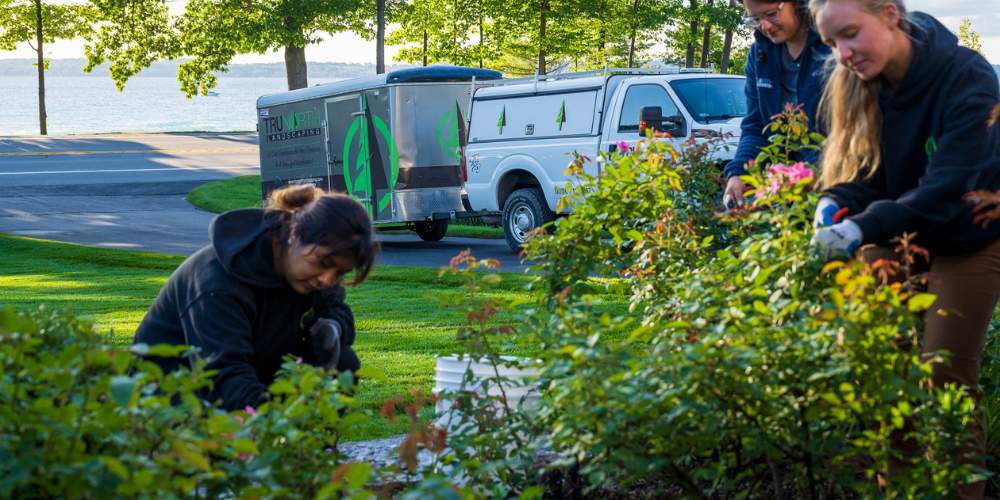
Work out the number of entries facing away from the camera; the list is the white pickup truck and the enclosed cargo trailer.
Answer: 0

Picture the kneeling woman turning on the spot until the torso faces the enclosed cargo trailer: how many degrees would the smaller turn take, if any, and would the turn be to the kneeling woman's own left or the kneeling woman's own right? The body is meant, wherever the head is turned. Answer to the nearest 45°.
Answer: approximately 135° to the kneeling woman's own left

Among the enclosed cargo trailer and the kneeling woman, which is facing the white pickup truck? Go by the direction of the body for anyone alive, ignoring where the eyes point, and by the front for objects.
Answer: the enclosed cargo trailer

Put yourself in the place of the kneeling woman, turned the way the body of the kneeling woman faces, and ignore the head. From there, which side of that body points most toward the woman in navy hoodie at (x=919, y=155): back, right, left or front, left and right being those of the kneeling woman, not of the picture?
front

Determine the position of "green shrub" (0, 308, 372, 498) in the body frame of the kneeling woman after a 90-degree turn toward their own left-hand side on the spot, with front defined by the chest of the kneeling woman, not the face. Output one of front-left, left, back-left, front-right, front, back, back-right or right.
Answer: back-right

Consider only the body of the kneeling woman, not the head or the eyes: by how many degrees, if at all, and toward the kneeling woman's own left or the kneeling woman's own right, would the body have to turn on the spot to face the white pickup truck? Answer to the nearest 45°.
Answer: approximately 135° to the kneeling woman's own left

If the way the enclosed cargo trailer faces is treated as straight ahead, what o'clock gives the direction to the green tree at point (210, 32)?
The green tree is roughly at 7 o'clock from the enclosed cargo trailer.

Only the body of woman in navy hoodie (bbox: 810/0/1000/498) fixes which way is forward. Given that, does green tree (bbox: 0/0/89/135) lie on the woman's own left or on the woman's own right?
on the woman's own right

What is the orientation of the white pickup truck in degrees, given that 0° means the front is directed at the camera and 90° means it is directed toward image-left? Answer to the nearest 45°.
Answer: approximately 315°

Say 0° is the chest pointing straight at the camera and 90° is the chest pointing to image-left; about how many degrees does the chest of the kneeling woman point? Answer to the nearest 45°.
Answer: approximately 315°

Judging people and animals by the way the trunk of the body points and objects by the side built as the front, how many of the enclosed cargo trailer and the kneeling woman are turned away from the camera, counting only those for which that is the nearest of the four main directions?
0

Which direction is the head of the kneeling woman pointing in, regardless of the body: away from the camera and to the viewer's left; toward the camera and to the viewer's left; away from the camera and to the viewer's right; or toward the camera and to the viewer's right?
toward the camera and to the viewer's right

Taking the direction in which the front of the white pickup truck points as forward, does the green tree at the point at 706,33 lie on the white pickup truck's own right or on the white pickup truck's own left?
on the white pickup truck's own left

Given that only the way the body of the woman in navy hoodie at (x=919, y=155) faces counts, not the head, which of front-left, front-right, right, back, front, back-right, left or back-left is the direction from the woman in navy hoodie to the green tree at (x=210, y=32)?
right
